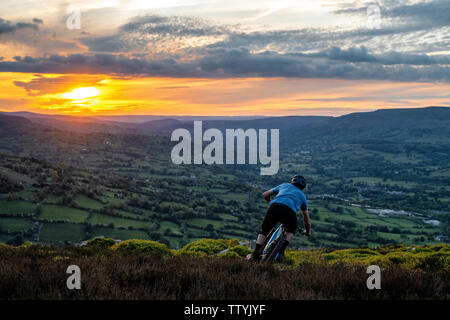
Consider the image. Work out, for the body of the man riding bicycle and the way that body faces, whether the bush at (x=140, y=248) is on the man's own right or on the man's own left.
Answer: on the man's own left

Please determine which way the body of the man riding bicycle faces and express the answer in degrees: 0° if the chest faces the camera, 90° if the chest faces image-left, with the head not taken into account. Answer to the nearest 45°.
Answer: approximately 180°
